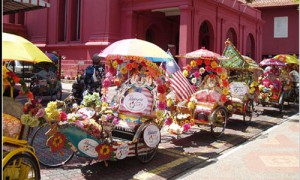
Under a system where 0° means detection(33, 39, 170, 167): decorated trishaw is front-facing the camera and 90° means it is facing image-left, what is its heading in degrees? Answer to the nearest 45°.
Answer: approximately 45°

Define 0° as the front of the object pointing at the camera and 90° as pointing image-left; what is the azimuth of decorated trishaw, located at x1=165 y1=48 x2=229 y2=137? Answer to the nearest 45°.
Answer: approximately 45°

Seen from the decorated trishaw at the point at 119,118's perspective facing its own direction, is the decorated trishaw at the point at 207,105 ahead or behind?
behind

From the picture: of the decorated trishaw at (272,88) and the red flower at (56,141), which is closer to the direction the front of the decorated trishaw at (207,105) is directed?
the red flower

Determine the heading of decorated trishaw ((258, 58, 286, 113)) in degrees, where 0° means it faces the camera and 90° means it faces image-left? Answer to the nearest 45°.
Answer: approximately 45°
